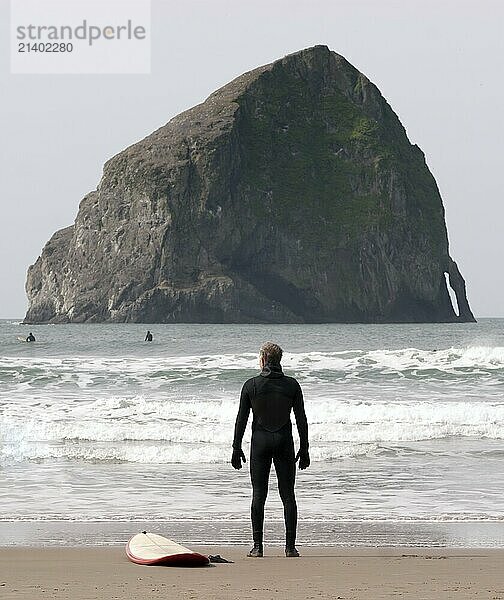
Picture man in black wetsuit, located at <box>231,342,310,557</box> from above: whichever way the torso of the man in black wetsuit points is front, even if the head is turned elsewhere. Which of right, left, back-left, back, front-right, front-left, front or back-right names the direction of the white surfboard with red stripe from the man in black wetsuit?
back-left

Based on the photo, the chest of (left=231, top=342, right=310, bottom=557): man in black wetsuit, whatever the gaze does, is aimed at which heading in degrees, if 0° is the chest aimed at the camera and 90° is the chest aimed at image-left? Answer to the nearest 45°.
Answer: approximately 180°
